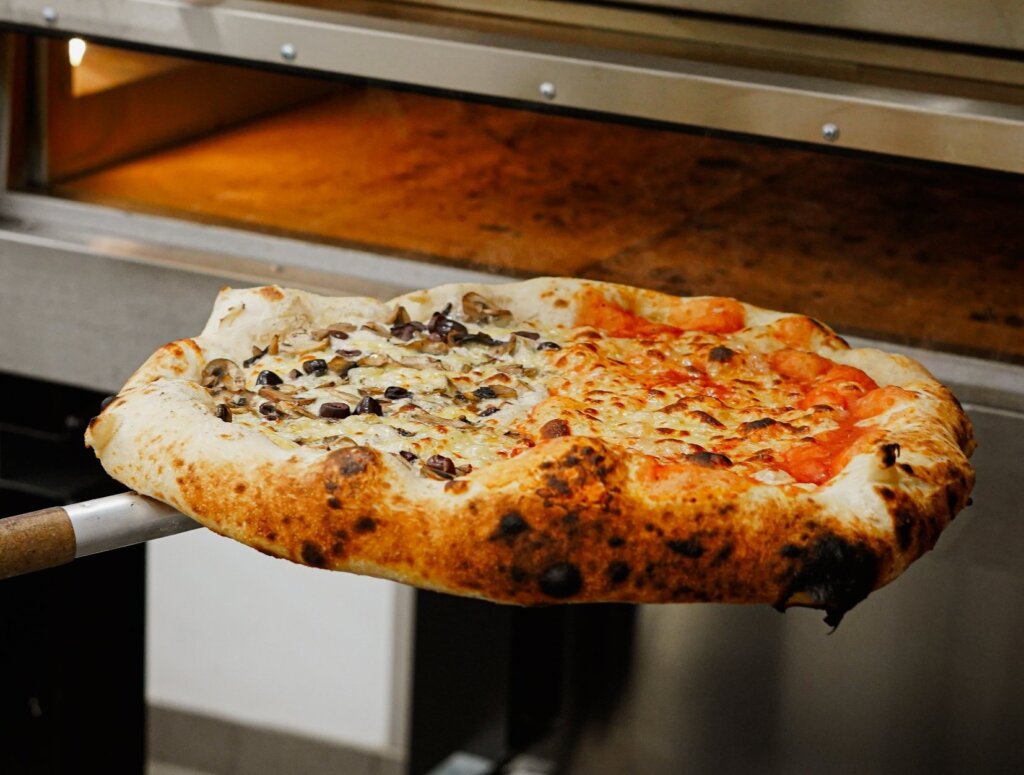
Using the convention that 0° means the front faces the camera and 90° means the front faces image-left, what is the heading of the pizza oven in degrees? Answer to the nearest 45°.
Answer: approximately 45°
